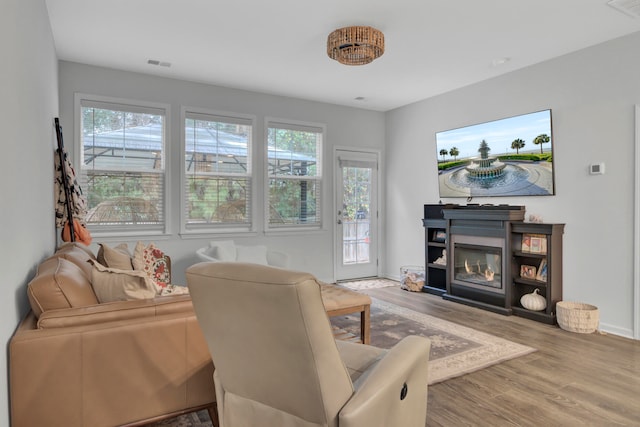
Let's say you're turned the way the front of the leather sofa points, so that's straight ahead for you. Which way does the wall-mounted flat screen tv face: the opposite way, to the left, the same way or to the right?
the opposite way

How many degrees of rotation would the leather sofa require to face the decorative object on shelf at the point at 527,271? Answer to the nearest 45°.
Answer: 0° — it already faces it

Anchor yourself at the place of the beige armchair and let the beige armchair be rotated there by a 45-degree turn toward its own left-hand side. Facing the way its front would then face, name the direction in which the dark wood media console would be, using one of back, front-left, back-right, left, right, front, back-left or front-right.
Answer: front-right

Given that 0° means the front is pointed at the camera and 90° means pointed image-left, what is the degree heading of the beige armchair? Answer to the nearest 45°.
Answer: approximately 225°

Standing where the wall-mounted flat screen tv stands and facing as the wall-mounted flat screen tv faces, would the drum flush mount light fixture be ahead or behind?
ahead

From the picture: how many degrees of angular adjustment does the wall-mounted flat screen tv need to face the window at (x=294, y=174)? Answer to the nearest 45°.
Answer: approximately 45° to its right

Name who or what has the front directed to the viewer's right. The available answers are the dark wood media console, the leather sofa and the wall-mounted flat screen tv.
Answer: the leather sofa

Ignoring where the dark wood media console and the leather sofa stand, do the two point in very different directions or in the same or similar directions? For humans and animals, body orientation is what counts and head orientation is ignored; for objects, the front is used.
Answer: very different directions

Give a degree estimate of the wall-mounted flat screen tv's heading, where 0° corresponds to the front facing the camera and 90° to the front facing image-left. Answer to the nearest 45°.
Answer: approximately 45°

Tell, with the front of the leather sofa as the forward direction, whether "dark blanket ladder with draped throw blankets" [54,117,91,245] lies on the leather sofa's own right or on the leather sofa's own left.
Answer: on the leather sofa's own left

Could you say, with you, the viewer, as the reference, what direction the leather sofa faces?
facing to the right of the viewer

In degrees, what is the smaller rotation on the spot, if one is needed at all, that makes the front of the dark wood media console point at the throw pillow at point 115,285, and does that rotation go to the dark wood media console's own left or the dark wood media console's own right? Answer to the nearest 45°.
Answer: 0° — it already faces it

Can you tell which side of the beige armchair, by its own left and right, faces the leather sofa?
left

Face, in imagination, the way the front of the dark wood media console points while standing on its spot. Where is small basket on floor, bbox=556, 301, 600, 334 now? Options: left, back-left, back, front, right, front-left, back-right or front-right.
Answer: left
